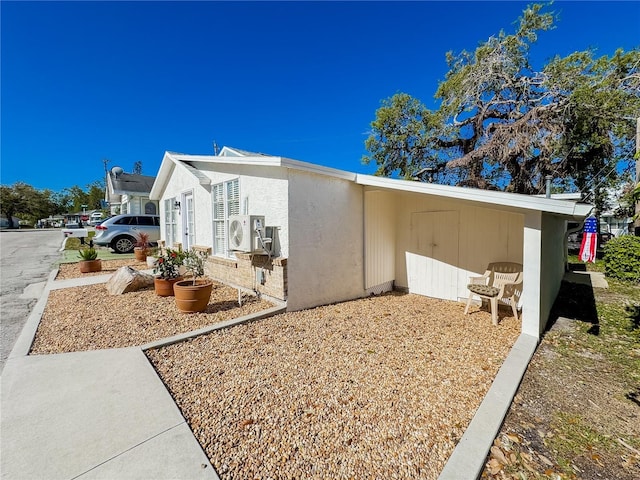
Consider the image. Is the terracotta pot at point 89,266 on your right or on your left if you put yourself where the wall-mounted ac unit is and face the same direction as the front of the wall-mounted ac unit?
on your right

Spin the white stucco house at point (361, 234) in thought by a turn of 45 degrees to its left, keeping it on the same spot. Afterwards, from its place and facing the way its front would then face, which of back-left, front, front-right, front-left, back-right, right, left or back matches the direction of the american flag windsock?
back-left

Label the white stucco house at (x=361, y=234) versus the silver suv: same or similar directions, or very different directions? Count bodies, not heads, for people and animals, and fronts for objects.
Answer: very different directions

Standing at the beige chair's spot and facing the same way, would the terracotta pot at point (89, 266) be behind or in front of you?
in front

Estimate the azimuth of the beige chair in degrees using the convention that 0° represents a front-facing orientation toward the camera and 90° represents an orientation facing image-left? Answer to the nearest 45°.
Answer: approximately 45°

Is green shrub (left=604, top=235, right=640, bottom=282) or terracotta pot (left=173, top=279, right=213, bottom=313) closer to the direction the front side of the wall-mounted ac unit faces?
the terracotta pot

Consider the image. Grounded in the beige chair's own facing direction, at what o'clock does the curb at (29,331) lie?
The curb is roughly at 12 o'clock from the beige chair.

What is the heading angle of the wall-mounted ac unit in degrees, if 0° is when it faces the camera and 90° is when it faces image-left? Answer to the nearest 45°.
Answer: approximately 45°

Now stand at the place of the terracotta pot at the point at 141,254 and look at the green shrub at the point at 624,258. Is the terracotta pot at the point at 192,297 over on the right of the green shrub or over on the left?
right
